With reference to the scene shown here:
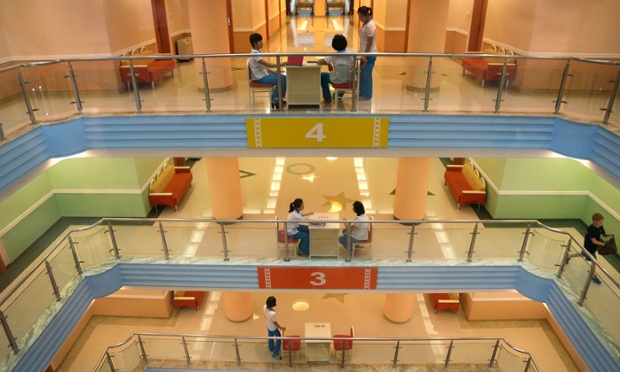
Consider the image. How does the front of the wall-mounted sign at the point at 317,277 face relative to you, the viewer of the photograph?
facing the viewer

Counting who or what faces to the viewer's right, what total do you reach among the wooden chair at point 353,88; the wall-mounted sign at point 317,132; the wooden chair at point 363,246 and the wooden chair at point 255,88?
1

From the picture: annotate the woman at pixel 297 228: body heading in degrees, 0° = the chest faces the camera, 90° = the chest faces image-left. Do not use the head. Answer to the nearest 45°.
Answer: approximately 270°

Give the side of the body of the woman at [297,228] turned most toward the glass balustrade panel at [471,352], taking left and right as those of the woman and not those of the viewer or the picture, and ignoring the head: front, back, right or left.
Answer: front

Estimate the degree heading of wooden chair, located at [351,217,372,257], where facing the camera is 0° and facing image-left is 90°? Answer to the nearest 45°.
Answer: approximately 90°

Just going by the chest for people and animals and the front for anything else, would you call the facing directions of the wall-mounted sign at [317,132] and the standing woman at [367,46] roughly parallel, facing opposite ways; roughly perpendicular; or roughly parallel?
roughly perpendicular

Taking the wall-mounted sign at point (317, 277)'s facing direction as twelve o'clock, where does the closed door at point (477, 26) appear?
The closed door is roughly at 7 o'clock from the wall-mounted sign.

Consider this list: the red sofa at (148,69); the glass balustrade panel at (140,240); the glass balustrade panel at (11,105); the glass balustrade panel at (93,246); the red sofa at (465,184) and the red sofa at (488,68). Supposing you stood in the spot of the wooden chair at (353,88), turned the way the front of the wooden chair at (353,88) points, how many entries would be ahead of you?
4

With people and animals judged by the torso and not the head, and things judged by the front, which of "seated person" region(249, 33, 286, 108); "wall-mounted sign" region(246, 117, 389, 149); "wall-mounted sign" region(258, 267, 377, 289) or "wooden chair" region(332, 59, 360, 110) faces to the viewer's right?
the seated person

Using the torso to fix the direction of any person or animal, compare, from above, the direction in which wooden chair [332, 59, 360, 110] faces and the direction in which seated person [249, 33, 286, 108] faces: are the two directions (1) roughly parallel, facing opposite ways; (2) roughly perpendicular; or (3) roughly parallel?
roughly parallel, facing opposite ways

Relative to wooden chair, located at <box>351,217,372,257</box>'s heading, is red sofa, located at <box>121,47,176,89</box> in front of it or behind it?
in front

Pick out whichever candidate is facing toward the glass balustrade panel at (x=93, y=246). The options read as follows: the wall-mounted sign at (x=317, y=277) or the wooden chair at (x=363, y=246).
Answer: the wooden chair
